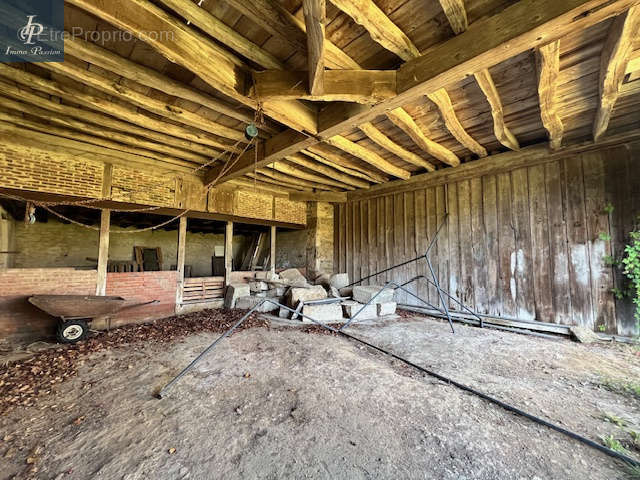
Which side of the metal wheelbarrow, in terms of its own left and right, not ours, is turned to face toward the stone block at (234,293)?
back

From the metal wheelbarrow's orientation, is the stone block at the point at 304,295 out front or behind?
behind

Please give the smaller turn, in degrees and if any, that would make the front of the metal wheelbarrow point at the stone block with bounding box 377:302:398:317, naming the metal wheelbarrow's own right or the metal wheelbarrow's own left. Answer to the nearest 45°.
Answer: approximately 135° to the metal wheelbarrow's own left

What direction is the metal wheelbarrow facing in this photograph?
to the viewer's left

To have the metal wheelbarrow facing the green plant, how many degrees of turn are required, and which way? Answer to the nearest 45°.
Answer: approximately 135° to its left

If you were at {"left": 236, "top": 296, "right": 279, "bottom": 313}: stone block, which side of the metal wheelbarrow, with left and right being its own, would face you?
back

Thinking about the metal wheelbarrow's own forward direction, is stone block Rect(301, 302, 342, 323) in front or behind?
behind

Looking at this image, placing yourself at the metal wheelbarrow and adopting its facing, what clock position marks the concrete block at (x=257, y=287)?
The concrete block is roughly at 6 o'clock from the metal wheelbarrow.

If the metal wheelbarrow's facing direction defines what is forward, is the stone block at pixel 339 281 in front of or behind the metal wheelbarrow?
behind

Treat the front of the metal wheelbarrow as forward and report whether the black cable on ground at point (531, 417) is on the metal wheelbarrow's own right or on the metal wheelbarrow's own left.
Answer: on the metal wheelbarrow's own left
